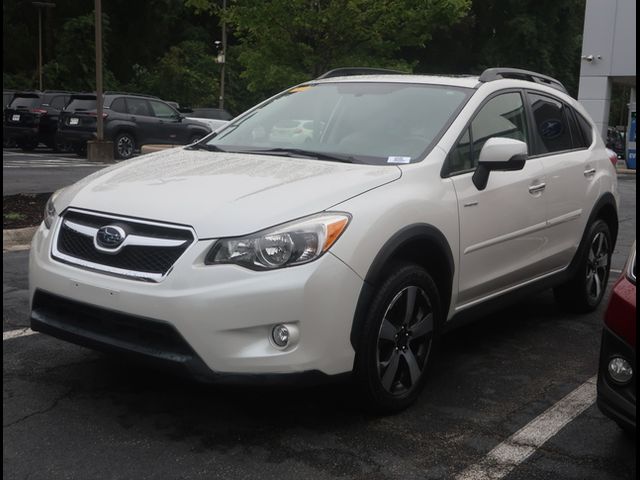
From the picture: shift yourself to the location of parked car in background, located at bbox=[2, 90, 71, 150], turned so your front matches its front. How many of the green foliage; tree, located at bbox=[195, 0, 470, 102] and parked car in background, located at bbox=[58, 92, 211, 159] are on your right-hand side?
2

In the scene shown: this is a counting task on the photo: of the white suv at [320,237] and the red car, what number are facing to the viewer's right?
0

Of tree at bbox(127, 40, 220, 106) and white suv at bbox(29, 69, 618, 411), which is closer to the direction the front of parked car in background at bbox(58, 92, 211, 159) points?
the tree

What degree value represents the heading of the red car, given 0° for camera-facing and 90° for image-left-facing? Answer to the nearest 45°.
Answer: approximately 45°

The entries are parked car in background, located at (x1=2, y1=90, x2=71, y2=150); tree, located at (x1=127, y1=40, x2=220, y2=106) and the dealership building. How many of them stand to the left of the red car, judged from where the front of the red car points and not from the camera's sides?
0

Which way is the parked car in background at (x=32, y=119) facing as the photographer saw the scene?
facing away from the viewer and to the right of the viewer

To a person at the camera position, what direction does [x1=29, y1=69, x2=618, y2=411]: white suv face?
facing the viewer and to the left of the viewer

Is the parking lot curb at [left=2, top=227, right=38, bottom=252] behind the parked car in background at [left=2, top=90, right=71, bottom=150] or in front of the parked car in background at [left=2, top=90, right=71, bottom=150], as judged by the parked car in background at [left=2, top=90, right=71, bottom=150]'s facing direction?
behind

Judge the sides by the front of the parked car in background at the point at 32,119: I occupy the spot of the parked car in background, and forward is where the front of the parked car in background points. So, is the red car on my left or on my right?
on my right

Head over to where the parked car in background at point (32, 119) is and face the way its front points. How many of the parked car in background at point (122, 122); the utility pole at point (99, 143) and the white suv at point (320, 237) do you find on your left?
0

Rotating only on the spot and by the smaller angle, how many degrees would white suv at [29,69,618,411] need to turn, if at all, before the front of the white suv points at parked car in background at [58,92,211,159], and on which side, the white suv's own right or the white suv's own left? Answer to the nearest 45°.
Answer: approximately 135° to the white suv's own right

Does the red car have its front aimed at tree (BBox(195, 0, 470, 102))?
no

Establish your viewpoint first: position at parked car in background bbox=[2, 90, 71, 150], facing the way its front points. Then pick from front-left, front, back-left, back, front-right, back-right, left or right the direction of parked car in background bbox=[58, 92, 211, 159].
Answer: right

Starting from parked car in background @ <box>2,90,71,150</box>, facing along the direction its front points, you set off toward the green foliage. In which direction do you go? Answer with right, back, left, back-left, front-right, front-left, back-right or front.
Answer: front-left

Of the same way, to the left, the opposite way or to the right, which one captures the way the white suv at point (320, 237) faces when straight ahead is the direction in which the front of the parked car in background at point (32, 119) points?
the opposite way
